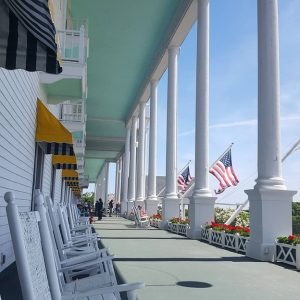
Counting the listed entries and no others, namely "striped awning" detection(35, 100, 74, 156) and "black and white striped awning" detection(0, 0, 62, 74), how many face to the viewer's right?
2

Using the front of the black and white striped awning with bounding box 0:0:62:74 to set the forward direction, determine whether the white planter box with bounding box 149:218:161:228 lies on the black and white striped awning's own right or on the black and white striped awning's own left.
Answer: on the black and white striped awning's own left

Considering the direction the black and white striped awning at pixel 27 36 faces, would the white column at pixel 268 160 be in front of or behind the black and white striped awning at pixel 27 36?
in front

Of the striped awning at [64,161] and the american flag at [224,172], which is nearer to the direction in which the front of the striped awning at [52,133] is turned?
the american flag

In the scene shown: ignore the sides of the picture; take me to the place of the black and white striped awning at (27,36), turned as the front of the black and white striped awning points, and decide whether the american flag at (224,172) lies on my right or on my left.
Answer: on my left

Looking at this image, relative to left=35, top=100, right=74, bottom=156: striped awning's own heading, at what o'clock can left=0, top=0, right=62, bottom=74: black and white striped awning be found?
The black and white striped awning is roughly at 3 o'clock from the striped awning.

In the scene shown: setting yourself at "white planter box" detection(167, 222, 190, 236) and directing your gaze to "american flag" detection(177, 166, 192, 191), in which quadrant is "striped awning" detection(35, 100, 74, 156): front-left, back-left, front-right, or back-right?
back-left

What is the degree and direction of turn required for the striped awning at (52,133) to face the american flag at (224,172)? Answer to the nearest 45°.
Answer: approximately 45° to its left

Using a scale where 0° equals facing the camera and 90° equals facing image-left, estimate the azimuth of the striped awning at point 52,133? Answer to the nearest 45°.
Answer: approximately 270°

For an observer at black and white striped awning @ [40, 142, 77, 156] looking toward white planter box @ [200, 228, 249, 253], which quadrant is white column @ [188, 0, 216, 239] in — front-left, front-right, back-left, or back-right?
front-left

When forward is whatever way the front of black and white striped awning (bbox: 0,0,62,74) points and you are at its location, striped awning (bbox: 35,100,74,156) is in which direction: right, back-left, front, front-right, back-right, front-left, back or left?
left

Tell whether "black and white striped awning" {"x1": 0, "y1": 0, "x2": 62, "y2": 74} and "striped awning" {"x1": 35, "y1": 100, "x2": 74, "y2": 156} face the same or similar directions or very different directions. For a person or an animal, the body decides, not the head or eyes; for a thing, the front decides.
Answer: same or similar directions

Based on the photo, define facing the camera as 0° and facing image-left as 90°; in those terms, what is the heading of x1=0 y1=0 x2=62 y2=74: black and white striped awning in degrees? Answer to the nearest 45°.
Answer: approximately 270°

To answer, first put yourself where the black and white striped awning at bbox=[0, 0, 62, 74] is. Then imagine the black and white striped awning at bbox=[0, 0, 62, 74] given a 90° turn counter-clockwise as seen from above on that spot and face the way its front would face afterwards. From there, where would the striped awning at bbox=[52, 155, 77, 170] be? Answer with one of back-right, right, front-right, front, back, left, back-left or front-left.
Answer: front

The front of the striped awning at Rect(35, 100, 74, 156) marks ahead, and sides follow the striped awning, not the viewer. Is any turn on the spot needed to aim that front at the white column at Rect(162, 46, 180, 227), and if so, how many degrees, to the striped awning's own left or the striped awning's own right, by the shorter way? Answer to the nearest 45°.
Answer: approximately 45° to the striped awning's own left

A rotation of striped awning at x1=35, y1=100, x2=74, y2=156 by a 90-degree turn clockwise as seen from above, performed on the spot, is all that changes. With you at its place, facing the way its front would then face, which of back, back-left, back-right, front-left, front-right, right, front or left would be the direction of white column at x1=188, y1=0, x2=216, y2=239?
back-left
